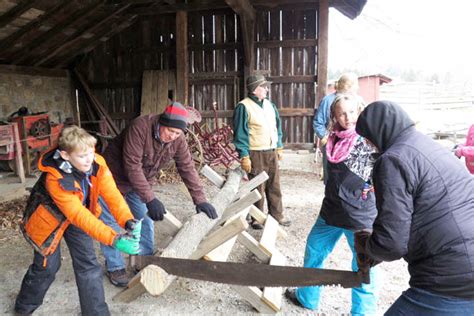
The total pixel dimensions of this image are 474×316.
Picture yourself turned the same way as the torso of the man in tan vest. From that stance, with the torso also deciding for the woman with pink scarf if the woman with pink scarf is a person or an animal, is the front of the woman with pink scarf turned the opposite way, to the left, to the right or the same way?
to the right

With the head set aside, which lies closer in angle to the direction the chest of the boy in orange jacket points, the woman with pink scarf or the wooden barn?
the woman with pink scarf

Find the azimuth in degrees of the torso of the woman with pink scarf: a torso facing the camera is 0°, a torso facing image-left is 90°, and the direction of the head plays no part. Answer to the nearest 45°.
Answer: approximately 45°

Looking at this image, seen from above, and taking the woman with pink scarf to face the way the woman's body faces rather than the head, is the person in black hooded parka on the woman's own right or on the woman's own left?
on the woman's own left

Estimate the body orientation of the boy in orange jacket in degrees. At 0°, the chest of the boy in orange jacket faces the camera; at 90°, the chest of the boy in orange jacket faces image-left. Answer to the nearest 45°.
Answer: approximately 315°

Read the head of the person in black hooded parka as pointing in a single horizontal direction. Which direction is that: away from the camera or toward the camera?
away from the camera

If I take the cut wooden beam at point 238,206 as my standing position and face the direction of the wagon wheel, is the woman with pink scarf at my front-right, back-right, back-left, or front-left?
back-right

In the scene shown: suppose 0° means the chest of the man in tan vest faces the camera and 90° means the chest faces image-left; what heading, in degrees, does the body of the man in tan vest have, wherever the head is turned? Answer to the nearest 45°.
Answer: approximately 315°

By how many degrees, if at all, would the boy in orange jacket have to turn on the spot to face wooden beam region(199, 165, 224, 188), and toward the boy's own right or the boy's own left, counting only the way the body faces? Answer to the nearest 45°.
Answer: approximately 90° to the boy's own left

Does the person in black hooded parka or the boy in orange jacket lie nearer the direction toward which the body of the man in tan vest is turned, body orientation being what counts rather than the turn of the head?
the person in black hooded parka

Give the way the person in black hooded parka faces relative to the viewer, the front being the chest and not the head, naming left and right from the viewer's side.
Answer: facing away from the viewer and to the left of the viewer
